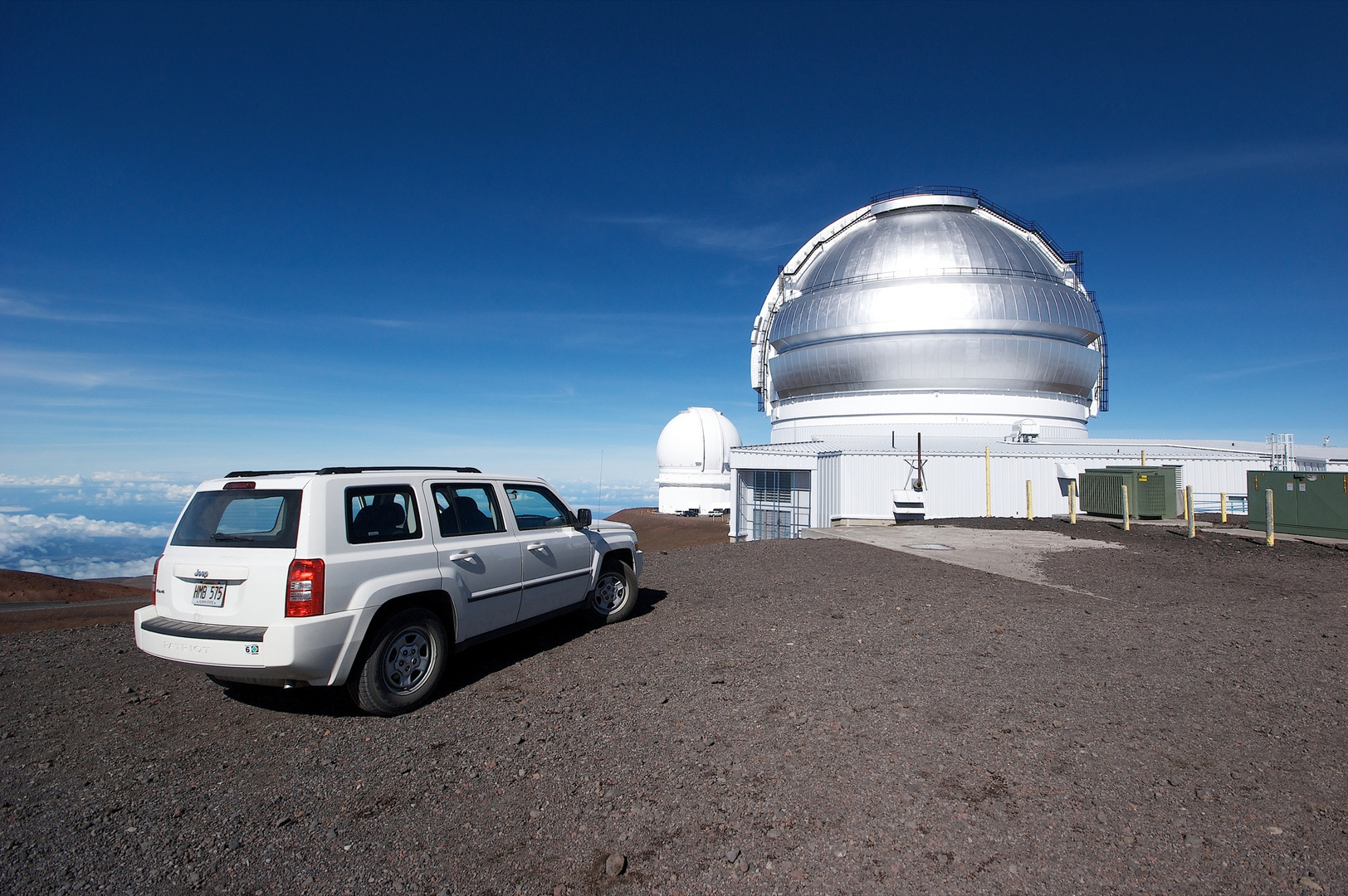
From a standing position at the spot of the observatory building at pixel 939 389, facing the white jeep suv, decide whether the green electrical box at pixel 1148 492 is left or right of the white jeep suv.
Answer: left

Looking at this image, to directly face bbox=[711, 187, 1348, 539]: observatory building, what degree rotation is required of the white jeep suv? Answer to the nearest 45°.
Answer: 0° — it already faces it

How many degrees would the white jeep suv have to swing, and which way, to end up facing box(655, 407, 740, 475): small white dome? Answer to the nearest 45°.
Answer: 0° — it already faces it

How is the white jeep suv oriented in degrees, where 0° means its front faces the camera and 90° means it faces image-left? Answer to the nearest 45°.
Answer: approximately 225°

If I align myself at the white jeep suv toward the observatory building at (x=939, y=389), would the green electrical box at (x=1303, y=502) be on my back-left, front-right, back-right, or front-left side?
front-right

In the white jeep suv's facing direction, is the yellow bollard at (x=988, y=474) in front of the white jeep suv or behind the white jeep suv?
in front

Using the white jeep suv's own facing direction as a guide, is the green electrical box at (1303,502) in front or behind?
in front

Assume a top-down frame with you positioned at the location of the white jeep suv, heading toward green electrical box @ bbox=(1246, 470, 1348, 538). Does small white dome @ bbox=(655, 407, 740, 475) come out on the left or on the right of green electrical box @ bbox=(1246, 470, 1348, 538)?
left

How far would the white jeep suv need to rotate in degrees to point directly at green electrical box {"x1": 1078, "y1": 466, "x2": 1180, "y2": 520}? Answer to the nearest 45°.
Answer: approximately 45° to its right
